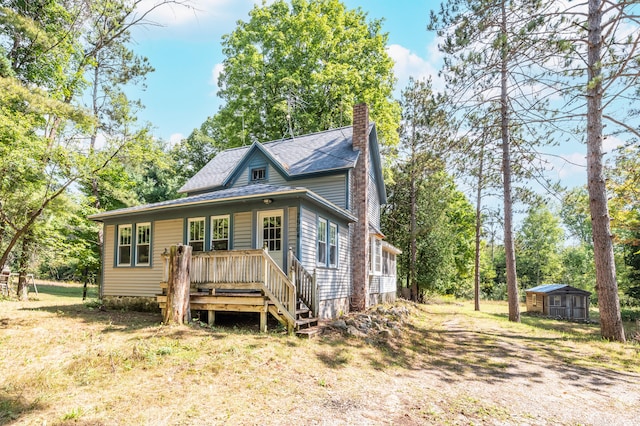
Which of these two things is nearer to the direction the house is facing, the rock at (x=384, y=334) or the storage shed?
the rock

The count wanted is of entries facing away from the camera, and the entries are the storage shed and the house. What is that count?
0

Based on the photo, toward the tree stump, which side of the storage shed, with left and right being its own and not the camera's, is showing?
front

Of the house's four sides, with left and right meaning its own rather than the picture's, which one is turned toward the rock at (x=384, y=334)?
left

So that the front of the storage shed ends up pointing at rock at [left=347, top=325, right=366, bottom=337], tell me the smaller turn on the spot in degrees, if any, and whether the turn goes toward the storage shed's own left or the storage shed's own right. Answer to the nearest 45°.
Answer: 0° — it already faces it

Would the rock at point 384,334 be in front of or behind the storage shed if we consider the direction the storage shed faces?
in front

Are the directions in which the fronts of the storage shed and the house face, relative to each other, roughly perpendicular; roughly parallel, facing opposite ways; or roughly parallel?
roughly parallel

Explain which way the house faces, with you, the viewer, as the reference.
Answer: facing the viewer and to the left of the viewer

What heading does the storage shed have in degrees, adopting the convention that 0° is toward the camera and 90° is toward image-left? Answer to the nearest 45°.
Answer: approximately 0°
